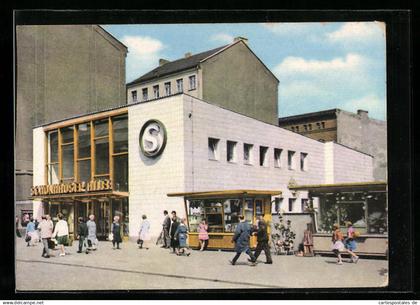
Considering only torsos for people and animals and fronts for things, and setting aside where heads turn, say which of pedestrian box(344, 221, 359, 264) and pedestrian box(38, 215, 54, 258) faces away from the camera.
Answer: pedestrian box(38, 215, 54, 258)

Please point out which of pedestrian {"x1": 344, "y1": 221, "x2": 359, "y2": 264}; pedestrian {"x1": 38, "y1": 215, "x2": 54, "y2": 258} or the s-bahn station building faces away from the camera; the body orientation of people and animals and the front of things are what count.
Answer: pedestrian {"x1": 38, "y1": 215, "x2": 54, "y2": 258}

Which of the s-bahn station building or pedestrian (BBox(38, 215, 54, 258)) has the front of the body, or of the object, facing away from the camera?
the pedestrian

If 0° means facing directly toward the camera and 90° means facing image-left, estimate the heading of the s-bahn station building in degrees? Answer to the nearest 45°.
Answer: approximately 45°

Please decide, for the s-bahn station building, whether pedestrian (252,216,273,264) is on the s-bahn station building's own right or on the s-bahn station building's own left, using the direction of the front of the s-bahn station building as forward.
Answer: on the s-bahn station building's own left

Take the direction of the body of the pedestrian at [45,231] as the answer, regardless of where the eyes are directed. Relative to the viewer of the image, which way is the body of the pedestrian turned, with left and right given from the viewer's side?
facing away from the viewer
